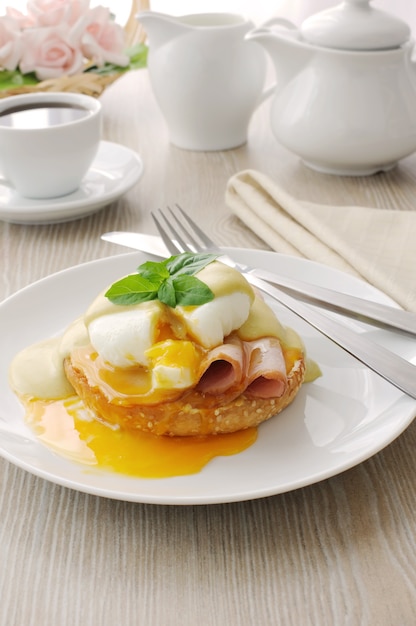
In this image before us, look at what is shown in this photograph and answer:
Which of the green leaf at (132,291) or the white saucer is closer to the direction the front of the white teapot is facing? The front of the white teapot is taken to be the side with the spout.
the white saucer

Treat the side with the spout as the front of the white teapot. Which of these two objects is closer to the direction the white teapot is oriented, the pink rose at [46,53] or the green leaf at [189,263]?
the pink rose

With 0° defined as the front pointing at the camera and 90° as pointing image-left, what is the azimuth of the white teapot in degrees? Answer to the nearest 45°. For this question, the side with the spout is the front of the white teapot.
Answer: approximately 90°

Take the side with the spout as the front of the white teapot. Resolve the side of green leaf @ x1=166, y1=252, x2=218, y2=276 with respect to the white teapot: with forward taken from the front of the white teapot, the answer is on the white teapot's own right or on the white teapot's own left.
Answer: on the white teapot's own left

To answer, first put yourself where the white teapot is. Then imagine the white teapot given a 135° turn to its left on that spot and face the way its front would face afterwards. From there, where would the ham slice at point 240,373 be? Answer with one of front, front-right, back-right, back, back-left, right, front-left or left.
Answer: front-right

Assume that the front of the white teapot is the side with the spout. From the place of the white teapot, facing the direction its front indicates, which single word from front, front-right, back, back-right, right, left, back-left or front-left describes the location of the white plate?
left

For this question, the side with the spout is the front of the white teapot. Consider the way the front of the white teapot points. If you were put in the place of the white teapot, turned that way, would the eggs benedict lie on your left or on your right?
on your left

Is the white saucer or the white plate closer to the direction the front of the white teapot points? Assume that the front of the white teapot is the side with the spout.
the white saucer

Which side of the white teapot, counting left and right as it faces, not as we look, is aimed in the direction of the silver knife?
left

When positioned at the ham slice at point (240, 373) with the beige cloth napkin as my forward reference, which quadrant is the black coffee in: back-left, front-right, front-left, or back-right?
front-left

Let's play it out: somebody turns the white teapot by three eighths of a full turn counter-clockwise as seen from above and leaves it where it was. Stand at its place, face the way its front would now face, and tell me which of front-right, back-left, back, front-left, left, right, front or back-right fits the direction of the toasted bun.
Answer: front-right

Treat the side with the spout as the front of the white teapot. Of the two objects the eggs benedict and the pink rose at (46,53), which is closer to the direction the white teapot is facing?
the pink rose

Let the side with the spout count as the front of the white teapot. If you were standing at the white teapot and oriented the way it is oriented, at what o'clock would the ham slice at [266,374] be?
The ham slice is roughly at 9 o'clock from the white teapot.

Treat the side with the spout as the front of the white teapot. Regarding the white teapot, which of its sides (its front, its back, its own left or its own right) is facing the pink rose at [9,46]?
front

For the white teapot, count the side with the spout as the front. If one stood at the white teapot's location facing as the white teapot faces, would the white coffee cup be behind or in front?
in front

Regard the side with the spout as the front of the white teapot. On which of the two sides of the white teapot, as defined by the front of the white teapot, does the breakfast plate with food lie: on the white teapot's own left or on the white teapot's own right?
on the white teapot's own left
